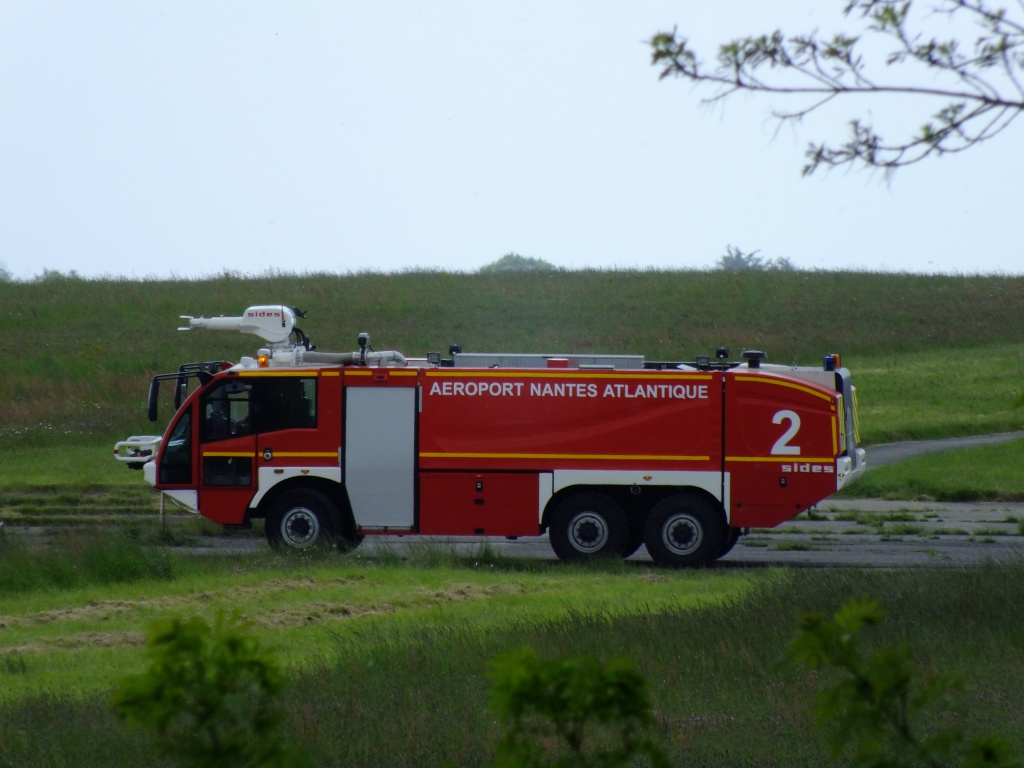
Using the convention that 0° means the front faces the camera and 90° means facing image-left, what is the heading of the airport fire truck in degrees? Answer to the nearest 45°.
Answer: approximately 90°
